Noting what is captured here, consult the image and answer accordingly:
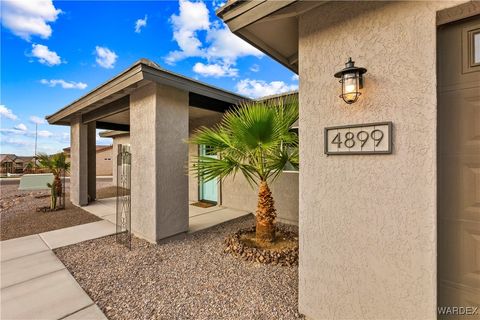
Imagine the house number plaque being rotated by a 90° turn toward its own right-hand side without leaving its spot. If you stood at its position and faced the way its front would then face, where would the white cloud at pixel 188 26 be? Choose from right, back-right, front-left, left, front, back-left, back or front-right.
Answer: front-right

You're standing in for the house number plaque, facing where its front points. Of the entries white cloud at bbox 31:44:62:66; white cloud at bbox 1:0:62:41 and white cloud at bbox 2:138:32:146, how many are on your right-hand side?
3

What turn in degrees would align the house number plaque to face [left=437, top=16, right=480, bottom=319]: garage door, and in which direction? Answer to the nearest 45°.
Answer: approximately 90° to its left

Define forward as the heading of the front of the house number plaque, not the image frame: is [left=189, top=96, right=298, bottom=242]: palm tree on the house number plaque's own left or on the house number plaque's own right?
on the house number plaque's own right

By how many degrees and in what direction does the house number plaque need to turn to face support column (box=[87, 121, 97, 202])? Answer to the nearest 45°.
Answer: approximately 90° to its right

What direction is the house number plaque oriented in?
toward the camera

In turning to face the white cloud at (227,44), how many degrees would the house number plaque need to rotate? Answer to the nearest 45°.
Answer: approximately 135° to its right

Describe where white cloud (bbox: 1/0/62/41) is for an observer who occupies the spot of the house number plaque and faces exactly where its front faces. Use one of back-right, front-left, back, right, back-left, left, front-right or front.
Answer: right

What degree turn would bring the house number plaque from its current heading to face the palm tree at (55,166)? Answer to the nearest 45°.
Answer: approximately 90° to its right

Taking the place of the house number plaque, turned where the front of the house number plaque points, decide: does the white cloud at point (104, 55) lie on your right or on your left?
on your right

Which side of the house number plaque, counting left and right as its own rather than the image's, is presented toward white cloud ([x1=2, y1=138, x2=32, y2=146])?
right

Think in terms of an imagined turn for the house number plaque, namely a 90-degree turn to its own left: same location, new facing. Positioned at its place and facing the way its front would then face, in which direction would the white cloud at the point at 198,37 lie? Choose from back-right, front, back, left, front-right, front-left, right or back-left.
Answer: back-left

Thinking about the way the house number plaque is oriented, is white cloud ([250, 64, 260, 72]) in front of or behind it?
behind

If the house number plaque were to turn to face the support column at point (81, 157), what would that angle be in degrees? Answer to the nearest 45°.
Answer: approximately 90° to its right

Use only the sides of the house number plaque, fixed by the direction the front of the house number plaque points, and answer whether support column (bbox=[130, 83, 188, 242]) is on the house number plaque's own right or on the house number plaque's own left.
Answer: on the house number plaque's own right

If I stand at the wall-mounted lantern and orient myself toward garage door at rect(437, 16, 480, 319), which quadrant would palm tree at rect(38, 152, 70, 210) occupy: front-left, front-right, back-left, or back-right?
back-left
